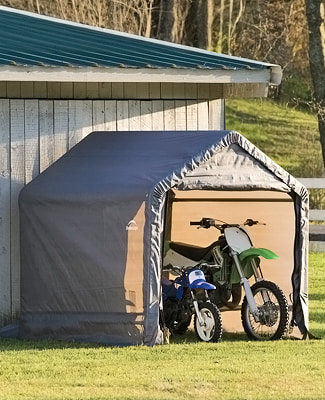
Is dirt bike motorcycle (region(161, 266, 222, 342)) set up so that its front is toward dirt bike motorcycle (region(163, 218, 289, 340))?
no

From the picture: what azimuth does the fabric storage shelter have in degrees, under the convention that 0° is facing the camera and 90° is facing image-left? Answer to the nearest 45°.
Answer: approximately 315°

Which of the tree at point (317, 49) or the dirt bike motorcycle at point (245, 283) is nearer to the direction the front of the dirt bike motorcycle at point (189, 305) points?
the dirt bike motorcycle

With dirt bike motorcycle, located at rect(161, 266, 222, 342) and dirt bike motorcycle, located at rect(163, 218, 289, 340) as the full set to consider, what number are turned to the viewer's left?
0

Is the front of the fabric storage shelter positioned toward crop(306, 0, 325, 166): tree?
no

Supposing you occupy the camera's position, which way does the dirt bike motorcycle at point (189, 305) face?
facing the viewer and to the right of the viewer

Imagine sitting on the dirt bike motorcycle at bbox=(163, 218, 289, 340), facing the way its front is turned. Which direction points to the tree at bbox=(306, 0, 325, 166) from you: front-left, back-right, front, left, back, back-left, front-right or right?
back-left

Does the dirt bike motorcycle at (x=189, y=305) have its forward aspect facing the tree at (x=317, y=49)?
no

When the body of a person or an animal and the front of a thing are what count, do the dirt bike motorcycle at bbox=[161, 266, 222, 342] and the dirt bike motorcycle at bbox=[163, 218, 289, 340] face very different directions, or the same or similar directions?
same or similar directions
